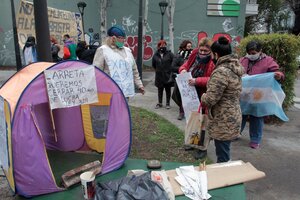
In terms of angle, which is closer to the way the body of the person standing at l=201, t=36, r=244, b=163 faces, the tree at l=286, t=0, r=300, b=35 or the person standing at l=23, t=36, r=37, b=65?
the person standing

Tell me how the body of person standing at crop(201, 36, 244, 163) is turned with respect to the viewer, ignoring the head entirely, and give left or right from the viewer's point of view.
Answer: facing away from the viewer and to the left of the viewer

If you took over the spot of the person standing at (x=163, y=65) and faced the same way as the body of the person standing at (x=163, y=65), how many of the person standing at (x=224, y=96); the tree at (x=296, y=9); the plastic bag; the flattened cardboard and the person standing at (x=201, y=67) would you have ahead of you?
4

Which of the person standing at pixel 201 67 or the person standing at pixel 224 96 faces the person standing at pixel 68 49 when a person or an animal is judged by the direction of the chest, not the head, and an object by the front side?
the person standing at pixel 224 96

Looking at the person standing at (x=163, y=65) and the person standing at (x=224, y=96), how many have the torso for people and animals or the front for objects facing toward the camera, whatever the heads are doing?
1

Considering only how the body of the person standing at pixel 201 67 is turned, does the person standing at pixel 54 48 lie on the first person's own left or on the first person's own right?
on the first person's own right

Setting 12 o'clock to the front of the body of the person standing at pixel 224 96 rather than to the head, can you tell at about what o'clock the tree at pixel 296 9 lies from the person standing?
The tree is roughly at 2 o'clock from the person standing.

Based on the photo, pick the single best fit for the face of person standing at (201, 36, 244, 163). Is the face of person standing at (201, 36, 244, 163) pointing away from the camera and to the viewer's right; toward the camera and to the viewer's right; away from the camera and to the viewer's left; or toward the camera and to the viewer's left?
away from the camera and to the viewer's left
